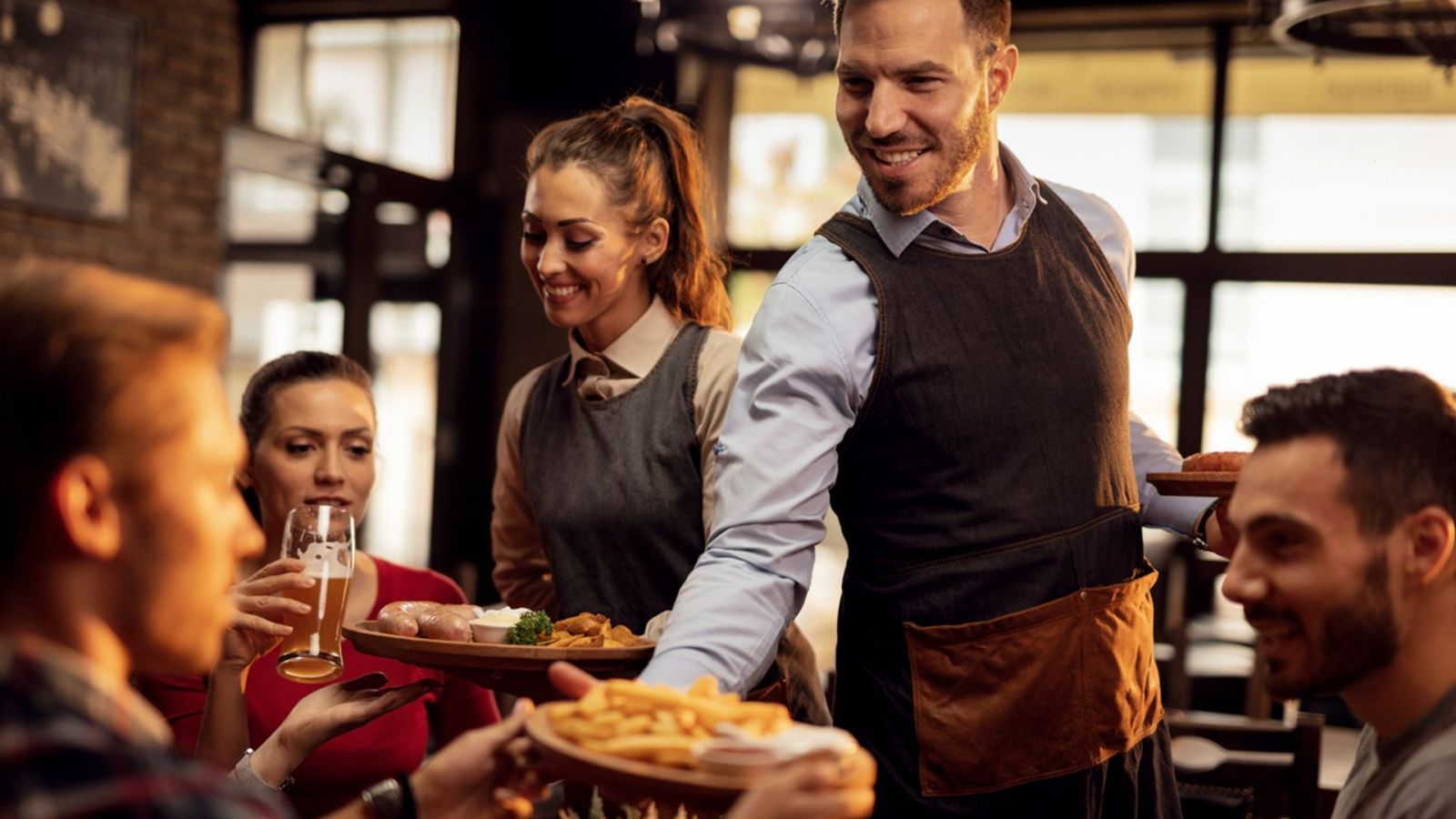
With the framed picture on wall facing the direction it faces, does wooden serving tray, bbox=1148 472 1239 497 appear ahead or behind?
ahead

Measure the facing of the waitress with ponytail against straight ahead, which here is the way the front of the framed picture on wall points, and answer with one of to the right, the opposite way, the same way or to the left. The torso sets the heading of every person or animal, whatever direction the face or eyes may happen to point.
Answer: to the right

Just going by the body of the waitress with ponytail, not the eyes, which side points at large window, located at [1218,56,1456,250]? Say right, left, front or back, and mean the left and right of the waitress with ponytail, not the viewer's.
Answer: back

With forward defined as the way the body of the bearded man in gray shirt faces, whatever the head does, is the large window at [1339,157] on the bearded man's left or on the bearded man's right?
on the bearded man's right

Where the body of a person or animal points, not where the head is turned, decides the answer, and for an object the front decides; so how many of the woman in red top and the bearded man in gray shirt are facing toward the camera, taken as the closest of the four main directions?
1

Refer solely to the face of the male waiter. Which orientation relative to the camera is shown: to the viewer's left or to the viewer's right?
to the viewer's left

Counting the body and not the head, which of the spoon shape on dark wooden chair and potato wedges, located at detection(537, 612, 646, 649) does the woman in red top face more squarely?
the potato wedges

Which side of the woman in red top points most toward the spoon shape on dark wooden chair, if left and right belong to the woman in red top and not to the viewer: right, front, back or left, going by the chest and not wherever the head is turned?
left

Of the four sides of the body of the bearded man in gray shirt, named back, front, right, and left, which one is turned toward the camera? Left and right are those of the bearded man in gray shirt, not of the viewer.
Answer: left

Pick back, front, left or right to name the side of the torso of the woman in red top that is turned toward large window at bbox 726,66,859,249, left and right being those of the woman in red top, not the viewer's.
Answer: back

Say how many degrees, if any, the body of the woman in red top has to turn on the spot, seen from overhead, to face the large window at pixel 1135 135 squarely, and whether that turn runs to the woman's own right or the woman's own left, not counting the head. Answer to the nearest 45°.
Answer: approximately 135° to the woman's own left
